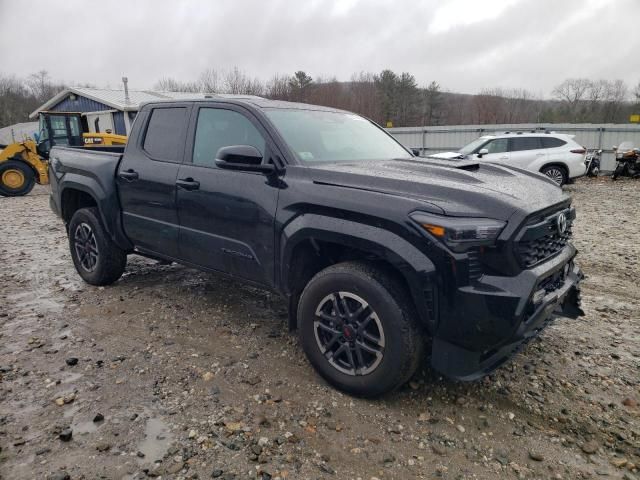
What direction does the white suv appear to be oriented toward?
to the viewer's left

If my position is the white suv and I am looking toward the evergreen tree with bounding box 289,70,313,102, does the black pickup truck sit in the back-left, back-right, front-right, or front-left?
back-left

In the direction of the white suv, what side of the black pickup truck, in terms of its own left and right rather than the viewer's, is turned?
left

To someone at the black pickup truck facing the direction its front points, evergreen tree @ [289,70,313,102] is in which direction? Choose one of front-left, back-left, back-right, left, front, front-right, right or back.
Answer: back-left

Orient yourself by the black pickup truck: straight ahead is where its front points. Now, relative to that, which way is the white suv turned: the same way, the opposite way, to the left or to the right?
the opposite way

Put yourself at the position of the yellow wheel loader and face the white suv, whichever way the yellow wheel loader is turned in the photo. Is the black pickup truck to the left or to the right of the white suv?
right
